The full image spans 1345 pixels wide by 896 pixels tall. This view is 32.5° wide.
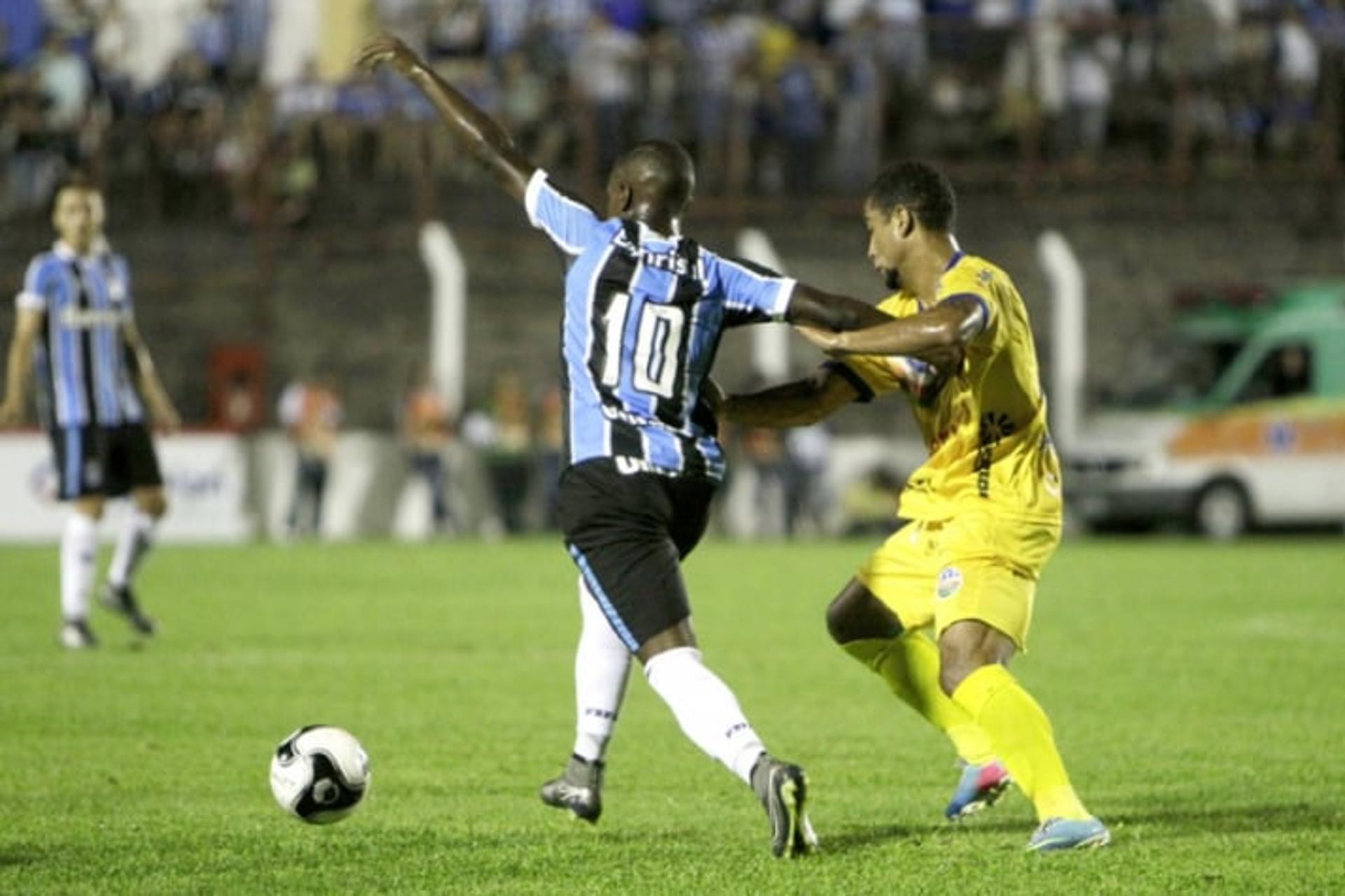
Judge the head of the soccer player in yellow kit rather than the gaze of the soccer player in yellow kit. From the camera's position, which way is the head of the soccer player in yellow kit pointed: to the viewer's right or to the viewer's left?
to the viewer's left

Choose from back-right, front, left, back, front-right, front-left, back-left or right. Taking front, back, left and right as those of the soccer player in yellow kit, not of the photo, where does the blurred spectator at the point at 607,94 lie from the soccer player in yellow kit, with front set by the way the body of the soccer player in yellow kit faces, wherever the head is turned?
right

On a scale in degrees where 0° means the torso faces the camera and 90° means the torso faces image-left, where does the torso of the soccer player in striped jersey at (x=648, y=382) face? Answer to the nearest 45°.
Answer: approximately 135°

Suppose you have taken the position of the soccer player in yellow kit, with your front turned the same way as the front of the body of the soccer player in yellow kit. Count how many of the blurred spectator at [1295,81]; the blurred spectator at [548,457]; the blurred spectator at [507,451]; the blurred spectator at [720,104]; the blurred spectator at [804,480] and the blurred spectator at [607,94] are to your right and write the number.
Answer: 6

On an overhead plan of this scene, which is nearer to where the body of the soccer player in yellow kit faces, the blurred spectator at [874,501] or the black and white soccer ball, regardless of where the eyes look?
the black and white soccer ball

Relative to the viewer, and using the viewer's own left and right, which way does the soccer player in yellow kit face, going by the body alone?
facing to the left of the viewer

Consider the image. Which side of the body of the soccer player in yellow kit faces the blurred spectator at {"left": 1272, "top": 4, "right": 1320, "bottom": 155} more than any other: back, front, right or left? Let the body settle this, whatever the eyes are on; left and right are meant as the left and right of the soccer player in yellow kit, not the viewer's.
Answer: right

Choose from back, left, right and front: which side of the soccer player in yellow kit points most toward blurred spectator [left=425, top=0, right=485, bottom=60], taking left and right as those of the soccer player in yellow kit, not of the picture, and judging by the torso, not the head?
right

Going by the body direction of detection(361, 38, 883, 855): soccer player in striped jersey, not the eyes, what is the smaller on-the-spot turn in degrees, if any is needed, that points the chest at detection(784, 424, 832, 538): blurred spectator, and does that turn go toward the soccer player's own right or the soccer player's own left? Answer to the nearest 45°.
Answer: approximately 45° to the soccer player's own right

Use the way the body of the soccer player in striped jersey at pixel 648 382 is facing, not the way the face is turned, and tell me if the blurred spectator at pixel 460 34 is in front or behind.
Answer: in front

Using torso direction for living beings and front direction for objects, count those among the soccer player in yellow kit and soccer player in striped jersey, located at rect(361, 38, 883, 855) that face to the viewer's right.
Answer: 0

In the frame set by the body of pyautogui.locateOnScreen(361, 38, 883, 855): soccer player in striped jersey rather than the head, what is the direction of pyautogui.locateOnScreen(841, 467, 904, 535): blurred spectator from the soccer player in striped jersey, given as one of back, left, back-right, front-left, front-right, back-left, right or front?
front-right

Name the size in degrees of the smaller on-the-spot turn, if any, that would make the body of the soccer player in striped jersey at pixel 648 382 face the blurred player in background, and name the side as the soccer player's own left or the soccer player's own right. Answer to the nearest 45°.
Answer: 0° — they already face them
